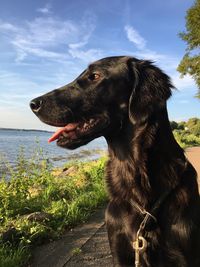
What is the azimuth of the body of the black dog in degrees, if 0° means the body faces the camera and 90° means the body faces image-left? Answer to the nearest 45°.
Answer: approximately 45°

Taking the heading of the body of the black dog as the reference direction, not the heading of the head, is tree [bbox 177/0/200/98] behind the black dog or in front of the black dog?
behind
